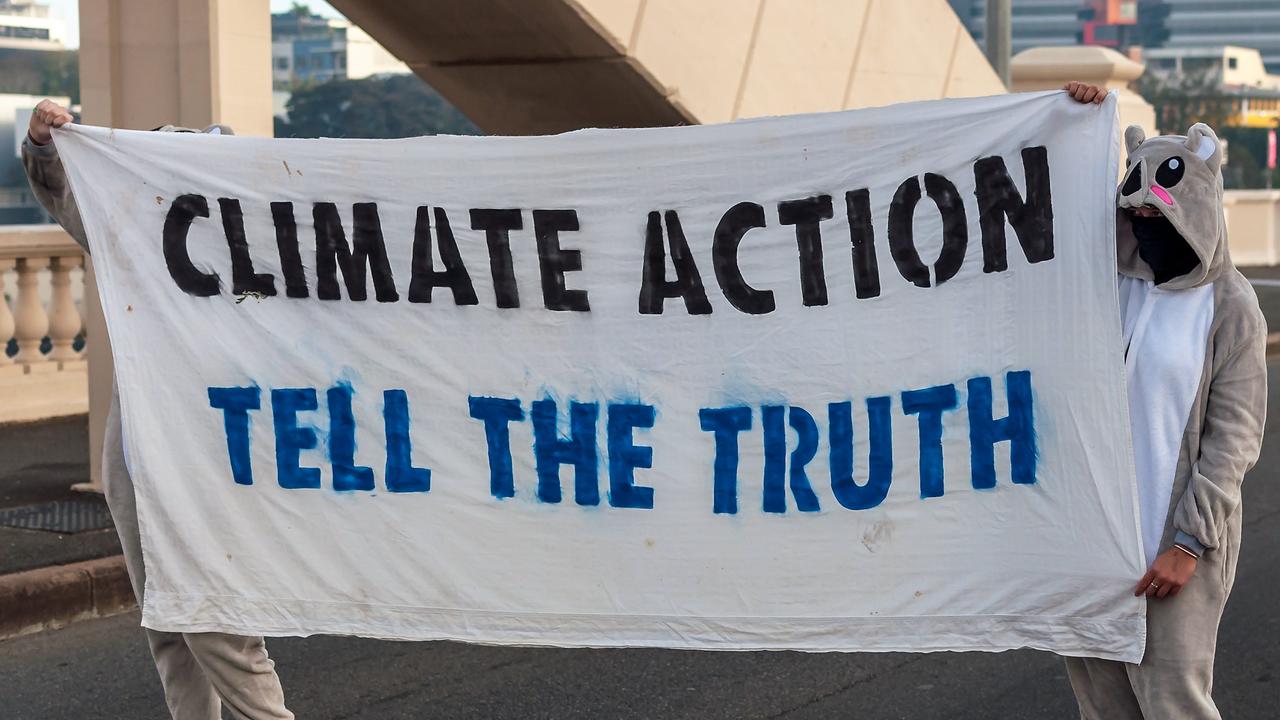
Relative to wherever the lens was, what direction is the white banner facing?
facing the viewer

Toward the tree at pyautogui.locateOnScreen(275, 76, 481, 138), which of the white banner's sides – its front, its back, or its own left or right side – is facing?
back

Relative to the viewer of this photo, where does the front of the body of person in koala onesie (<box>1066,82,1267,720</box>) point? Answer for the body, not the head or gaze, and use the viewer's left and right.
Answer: facing the viewer and to the left of the viewer

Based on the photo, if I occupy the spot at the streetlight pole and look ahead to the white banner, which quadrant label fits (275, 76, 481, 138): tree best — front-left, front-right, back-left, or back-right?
back-right

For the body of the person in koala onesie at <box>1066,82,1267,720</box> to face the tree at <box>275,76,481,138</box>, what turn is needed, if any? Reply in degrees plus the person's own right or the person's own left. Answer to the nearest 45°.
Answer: approximately 90° to the person's own right

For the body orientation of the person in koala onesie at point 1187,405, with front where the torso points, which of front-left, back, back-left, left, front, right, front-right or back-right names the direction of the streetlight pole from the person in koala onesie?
back-right

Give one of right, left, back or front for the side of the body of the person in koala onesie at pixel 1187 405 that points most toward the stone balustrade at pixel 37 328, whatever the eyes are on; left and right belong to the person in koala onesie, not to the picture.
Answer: right

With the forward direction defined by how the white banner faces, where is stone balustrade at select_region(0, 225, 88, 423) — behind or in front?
behind
